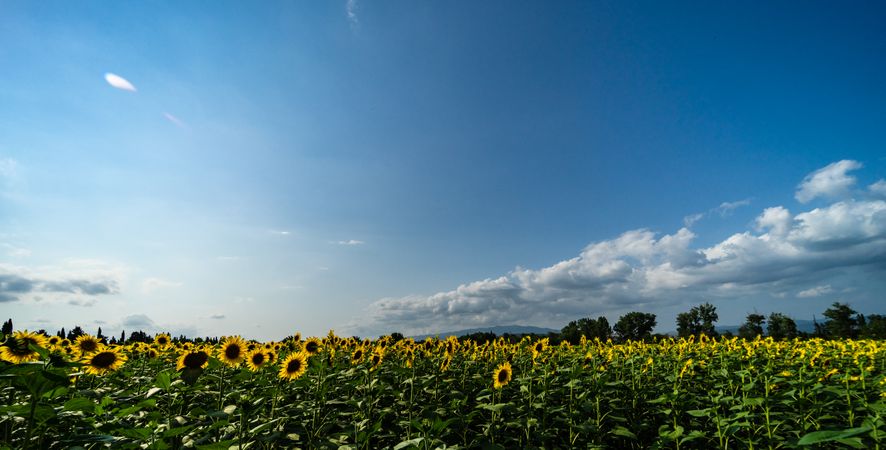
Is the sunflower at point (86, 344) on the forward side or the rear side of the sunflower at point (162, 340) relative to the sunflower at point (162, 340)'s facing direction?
on the forward side

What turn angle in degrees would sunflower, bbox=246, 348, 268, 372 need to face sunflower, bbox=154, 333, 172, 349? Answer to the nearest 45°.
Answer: approximately 180°

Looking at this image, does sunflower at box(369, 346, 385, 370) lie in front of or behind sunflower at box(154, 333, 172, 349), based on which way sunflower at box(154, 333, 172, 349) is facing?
in front

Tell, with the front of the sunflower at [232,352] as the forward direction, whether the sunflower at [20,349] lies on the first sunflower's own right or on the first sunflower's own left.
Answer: on the first sunflower's own right

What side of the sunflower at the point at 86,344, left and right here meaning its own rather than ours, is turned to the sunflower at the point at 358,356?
left

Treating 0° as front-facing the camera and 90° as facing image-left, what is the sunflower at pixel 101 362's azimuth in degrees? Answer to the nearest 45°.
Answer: approximately 0°

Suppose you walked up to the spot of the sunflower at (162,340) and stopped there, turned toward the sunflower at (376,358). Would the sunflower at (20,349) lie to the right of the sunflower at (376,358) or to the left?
right
